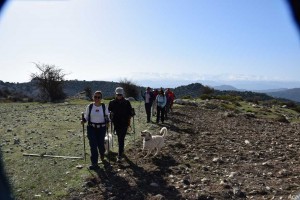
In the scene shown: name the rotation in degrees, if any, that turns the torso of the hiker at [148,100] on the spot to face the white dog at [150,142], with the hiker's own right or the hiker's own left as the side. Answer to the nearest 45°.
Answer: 0° — they already face it

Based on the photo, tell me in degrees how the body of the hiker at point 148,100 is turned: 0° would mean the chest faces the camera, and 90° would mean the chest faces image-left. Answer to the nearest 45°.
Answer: approximately 0°

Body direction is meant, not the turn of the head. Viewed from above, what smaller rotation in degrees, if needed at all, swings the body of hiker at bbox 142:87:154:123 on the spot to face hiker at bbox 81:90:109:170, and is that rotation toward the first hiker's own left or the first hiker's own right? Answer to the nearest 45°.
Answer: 0° — they already face them

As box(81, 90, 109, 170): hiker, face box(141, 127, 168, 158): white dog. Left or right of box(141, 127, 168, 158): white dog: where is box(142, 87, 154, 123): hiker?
left

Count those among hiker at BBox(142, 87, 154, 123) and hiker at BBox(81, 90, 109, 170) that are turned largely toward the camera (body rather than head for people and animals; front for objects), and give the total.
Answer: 2

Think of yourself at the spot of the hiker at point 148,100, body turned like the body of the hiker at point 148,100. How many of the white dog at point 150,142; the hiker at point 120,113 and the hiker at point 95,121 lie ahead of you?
3

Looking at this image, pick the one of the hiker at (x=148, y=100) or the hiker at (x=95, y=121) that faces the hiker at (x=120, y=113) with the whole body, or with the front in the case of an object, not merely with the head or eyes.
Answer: the hiker at (x=148, y=100)
